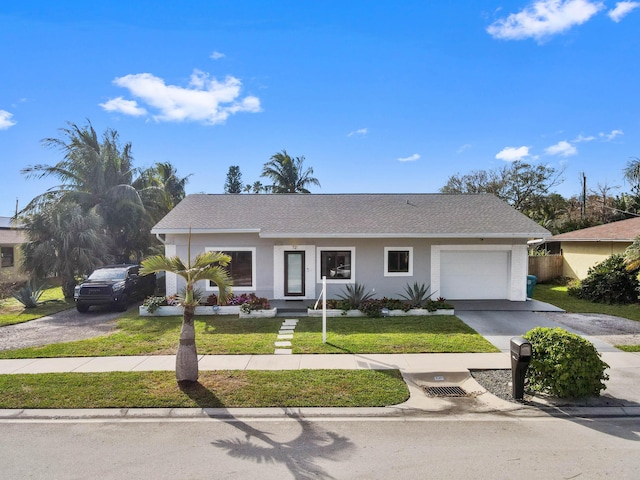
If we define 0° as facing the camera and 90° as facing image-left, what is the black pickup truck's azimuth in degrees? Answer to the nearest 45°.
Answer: approximately 45°

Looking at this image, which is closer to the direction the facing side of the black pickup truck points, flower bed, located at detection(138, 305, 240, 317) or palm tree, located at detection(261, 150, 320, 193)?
the flower bed

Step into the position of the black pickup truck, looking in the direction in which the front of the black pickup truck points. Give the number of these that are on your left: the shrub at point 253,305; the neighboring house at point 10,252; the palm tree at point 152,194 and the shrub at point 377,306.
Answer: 2

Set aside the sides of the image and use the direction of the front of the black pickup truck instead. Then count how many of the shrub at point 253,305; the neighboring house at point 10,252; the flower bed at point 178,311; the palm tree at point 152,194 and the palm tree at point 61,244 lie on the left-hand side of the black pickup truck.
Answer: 2

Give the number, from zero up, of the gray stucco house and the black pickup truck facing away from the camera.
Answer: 0

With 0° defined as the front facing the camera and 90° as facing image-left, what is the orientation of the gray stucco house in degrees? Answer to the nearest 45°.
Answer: approximately 0°

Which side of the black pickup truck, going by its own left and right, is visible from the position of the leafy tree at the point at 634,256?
left

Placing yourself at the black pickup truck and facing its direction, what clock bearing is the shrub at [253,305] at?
The shrub is roughly at 9 o'clock from the black pickup truck.

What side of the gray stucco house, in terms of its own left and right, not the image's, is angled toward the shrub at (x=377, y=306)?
front
